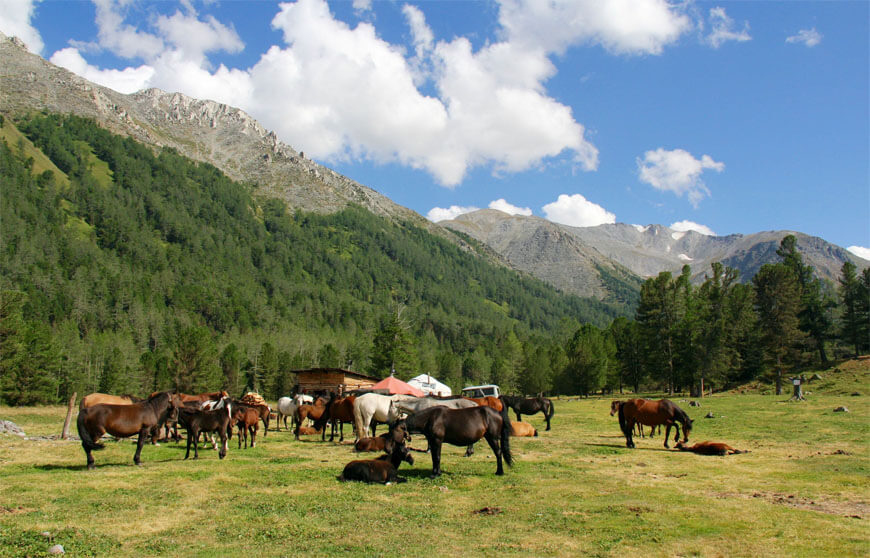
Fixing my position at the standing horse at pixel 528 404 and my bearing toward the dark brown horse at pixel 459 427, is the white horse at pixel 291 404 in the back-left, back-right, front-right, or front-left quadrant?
front-right

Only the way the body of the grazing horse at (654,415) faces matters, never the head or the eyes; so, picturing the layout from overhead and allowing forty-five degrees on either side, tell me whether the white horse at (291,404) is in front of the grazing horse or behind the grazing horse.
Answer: behind

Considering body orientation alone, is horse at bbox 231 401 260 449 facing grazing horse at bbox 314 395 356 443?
no

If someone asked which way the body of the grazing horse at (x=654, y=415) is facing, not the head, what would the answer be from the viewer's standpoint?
to the viewer's right

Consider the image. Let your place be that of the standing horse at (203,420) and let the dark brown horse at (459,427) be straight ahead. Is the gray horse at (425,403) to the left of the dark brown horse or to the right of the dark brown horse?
left

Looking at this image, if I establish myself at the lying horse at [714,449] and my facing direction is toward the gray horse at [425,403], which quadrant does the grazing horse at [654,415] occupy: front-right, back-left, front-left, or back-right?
front-right

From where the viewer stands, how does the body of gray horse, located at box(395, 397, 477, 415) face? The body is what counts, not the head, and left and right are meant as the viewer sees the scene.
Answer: facing to the left of the viewer

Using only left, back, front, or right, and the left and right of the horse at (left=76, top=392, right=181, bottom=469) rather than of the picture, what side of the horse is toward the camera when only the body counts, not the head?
right

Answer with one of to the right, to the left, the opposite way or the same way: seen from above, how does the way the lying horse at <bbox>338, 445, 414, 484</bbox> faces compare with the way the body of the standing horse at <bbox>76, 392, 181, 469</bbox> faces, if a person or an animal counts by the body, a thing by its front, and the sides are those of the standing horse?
the same way

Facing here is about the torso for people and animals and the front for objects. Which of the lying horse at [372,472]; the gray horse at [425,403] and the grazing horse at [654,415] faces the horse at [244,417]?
the gray horse

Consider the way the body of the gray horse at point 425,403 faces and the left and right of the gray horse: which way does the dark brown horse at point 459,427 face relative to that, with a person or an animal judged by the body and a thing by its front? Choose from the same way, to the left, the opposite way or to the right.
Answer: the same way

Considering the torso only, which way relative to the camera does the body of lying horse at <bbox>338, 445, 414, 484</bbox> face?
to the viewer's right

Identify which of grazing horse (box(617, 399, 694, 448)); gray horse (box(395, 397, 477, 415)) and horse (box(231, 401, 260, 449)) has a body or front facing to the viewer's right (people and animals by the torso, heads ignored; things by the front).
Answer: the grazing horse

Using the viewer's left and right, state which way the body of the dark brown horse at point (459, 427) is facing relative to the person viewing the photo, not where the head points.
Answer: facing to the left of the viewer

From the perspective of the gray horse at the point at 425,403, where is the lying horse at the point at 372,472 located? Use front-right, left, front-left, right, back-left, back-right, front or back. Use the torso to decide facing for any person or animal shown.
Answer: left
